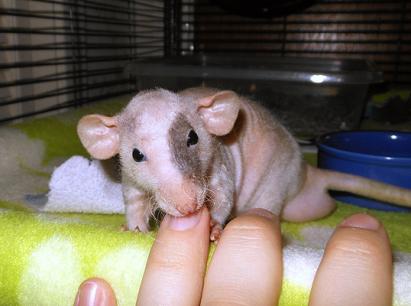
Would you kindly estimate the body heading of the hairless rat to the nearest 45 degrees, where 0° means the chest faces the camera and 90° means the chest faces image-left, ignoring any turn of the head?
approximately 45°

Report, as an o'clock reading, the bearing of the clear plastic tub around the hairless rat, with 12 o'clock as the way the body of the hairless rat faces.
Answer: The clear plastic tub is roughly at 5 o'clock from the hairless rat.

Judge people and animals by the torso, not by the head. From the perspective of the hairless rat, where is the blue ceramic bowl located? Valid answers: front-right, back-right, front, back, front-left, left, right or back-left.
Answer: back
